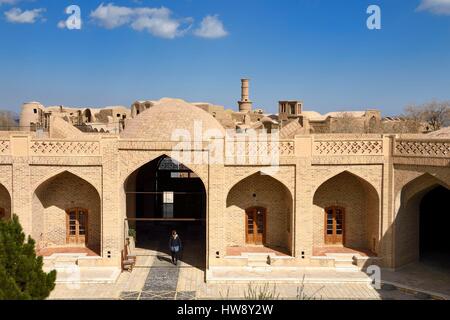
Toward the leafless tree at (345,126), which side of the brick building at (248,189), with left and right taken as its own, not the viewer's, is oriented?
back

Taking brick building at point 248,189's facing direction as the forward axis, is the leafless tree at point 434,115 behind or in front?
behind

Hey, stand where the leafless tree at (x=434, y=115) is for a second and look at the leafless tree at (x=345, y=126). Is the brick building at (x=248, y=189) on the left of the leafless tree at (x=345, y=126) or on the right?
left

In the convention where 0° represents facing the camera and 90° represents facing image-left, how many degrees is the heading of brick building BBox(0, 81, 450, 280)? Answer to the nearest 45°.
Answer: approximately 0°
